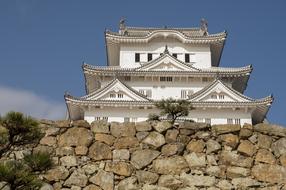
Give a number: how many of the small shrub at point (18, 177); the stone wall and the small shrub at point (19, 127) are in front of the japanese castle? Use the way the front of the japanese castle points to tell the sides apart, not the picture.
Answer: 3

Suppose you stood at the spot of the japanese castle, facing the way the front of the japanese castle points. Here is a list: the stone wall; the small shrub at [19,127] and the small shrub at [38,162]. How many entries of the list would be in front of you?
3

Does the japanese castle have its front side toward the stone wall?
yes

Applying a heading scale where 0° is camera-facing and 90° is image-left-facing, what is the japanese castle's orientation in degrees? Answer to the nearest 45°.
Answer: approximately 0°

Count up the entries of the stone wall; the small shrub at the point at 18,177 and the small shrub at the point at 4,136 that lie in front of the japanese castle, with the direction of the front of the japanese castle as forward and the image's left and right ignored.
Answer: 3

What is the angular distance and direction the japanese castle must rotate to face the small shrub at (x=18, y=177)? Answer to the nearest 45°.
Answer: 0° — it already faces it

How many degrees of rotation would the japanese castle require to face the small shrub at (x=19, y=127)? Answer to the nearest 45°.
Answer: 0° — it already faces it
